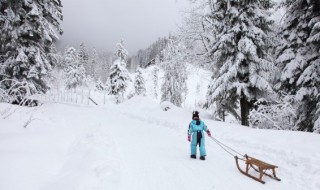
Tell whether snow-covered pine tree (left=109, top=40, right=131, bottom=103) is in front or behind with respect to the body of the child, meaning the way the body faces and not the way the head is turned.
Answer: behind

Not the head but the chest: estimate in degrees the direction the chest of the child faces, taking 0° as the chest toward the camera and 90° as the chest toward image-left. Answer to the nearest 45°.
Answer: approximately 0°

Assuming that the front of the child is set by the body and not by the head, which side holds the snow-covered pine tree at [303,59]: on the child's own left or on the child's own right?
on the child's own left
